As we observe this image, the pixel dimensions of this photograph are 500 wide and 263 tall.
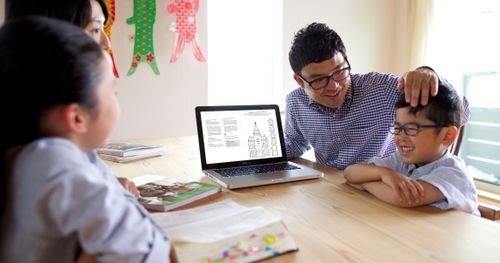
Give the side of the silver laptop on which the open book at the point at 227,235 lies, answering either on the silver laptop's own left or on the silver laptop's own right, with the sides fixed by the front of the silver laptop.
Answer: on the silver laptop's own right

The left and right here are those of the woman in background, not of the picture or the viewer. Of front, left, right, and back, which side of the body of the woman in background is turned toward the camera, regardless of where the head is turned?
right

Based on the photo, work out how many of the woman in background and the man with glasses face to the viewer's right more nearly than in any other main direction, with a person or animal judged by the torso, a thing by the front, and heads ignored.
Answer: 1

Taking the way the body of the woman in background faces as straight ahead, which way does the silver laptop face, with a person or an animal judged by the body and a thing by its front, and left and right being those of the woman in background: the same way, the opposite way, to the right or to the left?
to the right

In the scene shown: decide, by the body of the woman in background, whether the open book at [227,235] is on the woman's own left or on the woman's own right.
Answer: on the woman's own right
